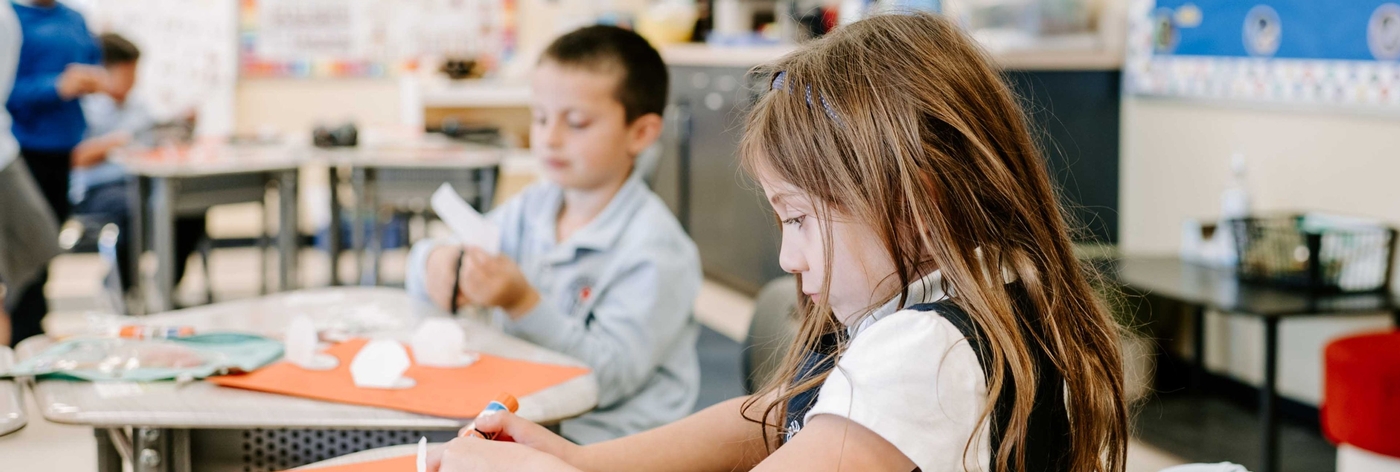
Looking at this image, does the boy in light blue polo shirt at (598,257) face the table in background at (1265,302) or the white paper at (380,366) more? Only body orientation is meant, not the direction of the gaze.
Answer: the white paper

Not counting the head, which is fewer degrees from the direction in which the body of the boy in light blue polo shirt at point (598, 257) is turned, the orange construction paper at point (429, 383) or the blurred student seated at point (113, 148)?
the orange construction paper

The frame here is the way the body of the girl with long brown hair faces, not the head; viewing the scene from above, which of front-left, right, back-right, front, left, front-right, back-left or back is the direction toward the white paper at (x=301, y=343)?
front-right

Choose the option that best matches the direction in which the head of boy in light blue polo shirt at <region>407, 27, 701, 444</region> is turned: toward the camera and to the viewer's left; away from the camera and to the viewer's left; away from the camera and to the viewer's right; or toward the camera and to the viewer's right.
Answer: toward the camera and to the viewer's left

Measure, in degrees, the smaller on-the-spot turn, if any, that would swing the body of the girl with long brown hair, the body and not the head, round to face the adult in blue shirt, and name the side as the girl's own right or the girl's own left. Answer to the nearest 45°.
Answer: approximately 45° to the girl's own right

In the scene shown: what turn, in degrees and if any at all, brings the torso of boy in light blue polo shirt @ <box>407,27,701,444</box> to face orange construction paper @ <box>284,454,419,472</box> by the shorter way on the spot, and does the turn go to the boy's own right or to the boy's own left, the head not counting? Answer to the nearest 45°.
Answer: approximately 45° to the boy's own left

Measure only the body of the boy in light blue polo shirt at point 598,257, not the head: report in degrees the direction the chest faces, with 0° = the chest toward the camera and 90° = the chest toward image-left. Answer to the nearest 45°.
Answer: approximately 45°

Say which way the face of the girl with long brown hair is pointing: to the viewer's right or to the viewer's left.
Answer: to the viewer's left

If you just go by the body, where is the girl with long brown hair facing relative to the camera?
to the viewer's left

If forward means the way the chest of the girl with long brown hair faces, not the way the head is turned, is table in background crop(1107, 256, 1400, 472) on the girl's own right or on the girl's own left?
on the girl's own right
